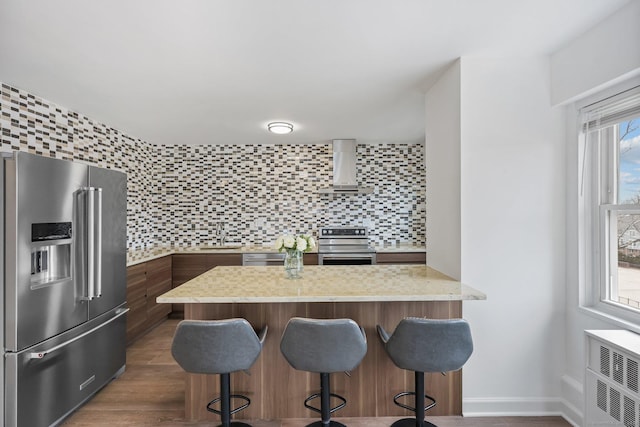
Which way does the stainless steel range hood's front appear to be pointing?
toward the camera

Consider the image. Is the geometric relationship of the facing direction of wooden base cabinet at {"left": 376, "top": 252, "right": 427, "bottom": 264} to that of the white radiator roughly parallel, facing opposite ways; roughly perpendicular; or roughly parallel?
roughly perpendicular

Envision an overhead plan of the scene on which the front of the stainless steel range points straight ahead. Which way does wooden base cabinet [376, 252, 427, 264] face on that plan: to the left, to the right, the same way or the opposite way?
the same way

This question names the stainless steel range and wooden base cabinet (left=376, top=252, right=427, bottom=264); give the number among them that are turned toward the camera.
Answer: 2

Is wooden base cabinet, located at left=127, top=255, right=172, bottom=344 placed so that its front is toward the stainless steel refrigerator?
no

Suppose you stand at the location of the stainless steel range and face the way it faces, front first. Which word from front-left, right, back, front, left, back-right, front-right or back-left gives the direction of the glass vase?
front

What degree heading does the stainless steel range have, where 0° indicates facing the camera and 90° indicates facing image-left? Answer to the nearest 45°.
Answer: approximately 0°

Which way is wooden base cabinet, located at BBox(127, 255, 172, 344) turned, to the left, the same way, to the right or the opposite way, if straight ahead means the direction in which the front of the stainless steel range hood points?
to the left

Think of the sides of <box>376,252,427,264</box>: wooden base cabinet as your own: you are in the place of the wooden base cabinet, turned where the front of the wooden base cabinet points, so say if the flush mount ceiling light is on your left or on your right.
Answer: on your right

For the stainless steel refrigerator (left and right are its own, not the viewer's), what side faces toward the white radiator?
front

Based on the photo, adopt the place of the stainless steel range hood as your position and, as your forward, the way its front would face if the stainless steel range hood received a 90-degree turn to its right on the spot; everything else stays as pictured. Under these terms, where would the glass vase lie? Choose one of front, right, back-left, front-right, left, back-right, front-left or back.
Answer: left

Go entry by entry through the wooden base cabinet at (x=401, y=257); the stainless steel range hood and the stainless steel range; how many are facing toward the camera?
3

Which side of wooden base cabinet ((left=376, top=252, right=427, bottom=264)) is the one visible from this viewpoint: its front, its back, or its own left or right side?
front

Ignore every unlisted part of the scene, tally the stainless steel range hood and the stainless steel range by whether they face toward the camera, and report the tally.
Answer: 2

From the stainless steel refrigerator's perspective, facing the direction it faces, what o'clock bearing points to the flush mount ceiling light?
The flush mount ceiling light is roughly at 10 o'clock from the stainless steel refrigerator.

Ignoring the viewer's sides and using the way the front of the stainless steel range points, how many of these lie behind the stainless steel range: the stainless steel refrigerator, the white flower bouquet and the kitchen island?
0

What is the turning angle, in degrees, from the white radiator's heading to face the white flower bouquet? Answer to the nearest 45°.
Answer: approximately 45° to its right

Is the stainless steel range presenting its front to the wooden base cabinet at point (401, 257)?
no

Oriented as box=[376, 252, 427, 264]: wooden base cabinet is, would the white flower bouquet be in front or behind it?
in front

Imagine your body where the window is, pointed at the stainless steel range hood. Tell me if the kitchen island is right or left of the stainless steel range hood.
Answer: left
